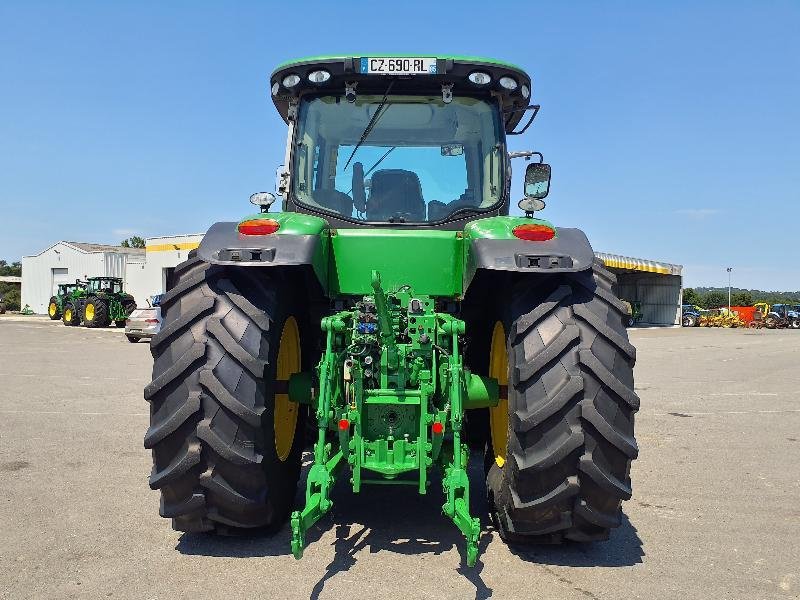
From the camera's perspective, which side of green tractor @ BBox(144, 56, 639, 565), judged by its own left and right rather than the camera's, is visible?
back

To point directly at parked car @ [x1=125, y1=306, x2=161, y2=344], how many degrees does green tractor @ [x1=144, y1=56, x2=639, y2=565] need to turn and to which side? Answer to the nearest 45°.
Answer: approximately 45° to its left

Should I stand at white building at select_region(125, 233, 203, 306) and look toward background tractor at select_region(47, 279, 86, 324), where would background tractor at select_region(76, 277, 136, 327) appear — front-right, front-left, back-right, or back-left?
front-left

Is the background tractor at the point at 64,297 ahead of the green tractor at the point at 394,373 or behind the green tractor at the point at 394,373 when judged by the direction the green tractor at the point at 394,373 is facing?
ahead

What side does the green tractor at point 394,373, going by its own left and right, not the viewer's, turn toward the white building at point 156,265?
front

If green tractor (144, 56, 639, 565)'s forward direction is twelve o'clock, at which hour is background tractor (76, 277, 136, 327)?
The background tractor is roughly at 11 o'clock from the green tractor.
